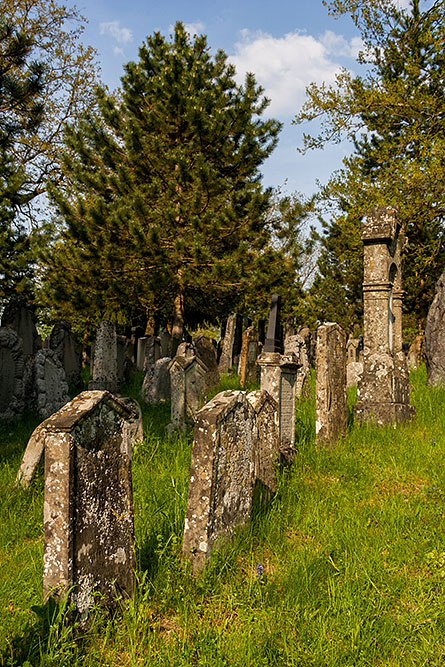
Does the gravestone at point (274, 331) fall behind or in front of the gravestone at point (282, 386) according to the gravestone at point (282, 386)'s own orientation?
behind

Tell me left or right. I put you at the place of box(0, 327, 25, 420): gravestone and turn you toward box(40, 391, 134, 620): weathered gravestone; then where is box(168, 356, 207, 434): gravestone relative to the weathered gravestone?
left

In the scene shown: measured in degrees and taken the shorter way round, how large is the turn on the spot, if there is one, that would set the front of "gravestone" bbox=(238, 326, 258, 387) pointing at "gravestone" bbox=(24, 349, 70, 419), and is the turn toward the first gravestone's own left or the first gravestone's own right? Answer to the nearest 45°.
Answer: approximately 90° to the first gravestone's own right

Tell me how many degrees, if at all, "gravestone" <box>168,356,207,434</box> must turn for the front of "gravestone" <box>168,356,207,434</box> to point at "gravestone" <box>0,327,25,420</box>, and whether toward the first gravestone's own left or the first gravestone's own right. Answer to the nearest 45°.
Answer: approximately 135° to the first gravestone's own right

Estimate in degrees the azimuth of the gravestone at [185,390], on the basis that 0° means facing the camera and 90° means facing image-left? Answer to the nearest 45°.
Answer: approximately 315°
